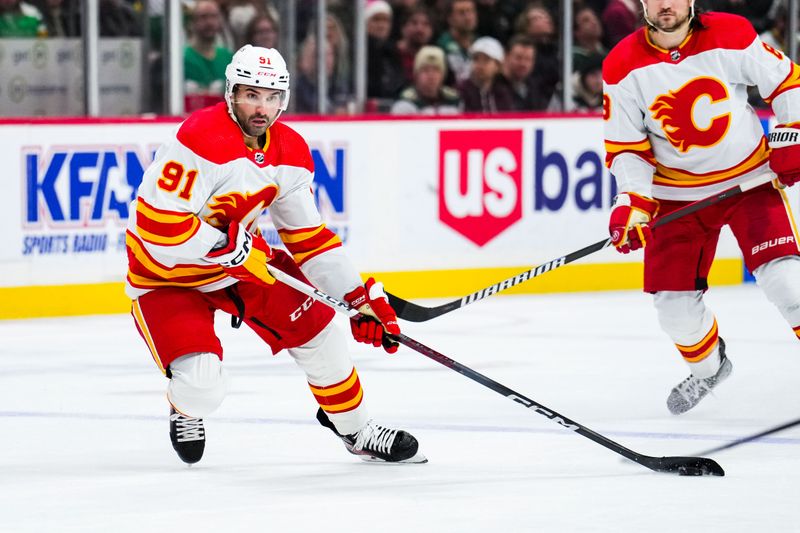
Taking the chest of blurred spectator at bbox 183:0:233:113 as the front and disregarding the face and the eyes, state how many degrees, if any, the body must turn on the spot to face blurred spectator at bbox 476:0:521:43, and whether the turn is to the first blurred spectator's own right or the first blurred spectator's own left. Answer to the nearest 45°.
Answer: approximately 135° to the first blurred spectator's own left

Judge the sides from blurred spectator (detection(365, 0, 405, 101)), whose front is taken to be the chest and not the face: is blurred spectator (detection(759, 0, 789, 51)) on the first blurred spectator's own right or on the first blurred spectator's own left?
on the first blurred spectator's own left

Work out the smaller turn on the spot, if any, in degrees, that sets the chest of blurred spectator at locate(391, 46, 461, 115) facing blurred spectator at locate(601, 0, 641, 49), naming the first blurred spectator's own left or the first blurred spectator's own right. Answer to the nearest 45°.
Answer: approximately 135° to the first blurred spectator's own left

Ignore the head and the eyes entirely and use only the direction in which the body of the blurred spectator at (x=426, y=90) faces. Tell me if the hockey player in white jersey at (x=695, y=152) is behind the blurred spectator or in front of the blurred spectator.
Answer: in front

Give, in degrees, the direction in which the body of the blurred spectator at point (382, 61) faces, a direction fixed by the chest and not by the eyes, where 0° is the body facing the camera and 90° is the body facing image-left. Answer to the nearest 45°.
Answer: approximately 0°

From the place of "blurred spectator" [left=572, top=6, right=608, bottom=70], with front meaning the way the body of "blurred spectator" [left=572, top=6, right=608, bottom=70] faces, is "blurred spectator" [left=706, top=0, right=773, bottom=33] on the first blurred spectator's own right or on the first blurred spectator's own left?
on the first blurred spectator's own left

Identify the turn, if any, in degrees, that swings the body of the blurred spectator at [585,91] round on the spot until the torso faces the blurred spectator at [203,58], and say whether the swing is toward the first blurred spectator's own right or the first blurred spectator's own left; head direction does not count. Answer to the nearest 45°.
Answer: approximately 45° to the first blurred spectator's own right
